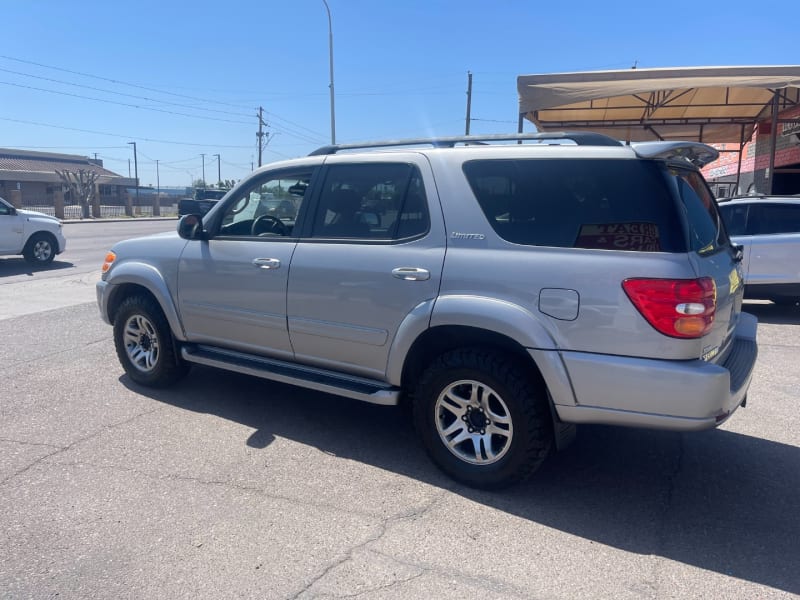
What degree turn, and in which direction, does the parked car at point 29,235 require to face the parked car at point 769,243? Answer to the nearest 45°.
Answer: approximately 45° to its right

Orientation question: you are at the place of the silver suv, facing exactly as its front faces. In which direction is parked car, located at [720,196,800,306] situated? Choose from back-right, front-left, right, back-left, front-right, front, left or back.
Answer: right

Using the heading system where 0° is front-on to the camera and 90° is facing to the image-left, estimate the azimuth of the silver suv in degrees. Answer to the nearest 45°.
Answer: approximately 135°

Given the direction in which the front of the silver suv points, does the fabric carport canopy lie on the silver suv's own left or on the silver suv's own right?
on the silver suv's own right

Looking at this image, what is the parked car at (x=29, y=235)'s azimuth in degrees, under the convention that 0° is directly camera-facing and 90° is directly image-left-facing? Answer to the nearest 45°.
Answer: approximately 270°

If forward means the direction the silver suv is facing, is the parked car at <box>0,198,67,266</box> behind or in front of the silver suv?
in front
